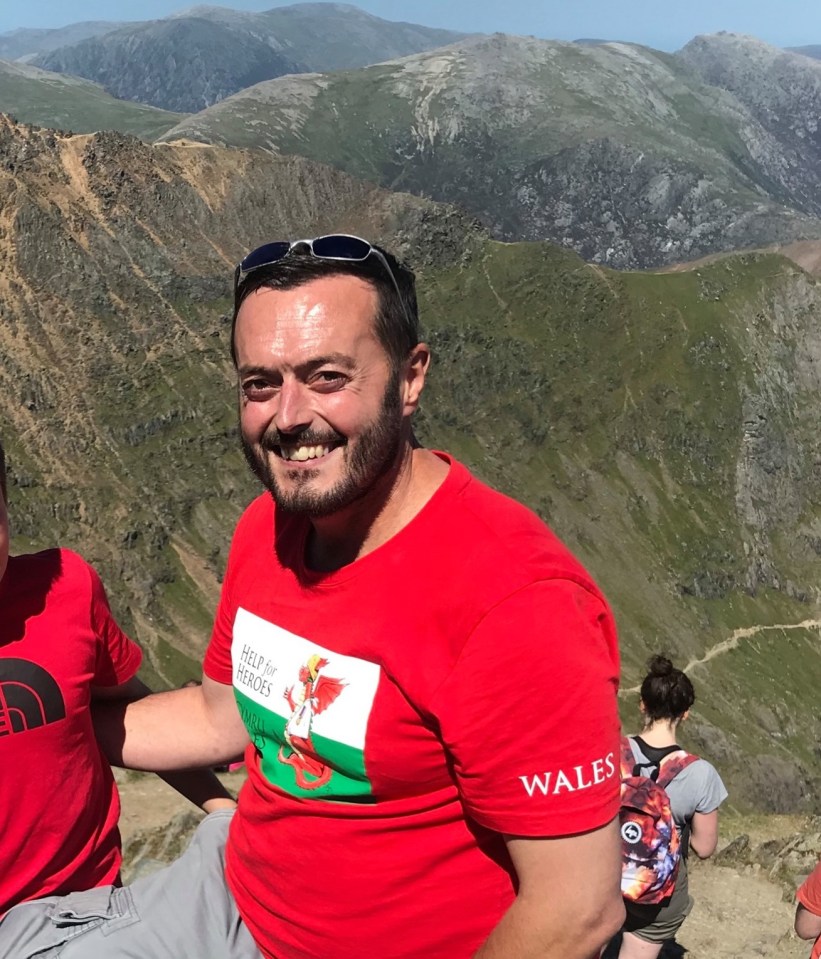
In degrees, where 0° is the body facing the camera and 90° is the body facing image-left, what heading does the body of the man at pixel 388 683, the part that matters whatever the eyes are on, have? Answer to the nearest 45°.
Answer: approximately 45°

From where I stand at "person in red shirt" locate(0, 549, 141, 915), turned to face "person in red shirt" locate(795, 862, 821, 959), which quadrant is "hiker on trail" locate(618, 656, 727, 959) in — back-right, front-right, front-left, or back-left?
front-left

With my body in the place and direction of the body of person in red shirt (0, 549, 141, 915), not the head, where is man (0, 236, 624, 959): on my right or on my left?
on my left

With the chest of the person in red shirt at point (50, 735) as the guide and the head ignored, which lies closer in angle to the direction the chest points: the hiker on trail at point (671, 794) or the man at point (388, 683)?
the man

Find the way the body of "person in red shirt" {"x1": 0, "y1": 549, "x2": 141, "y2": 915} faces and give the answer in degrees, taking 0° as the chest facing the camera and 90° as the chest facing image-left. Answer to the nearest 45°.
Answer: approximately 0°

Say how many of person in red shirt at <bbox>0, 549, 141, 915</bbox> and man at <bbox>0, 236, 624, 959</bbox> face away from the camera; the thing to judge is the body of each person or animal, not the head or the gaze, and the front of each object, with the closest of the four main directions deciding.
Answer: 0

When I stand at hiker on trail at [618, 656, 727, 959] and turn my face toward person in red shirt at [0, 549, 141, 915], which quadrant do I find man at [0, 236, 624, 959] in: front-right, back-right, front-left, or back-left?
front-left
